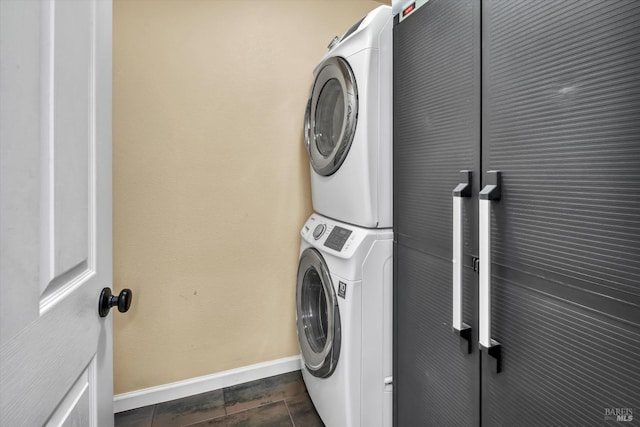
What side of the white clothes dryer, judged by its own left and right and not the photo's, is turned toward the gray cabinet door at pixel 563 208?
left

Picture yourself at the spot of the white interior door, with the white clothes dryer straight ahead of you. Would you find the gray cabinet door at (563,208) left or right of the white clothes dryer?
right

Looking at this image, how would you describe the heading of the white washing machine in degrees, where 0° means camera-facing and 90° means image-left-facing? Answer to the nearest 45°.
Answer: approximately 45°

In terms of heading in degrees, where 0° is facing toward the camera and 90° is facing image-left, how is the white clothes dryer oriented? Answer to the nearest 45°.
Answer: approximately 45°

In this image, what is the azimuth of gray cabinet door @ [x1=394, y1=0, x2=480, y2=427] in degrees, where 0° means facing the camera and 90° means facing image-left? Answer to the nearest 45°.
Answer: approximately 45°
